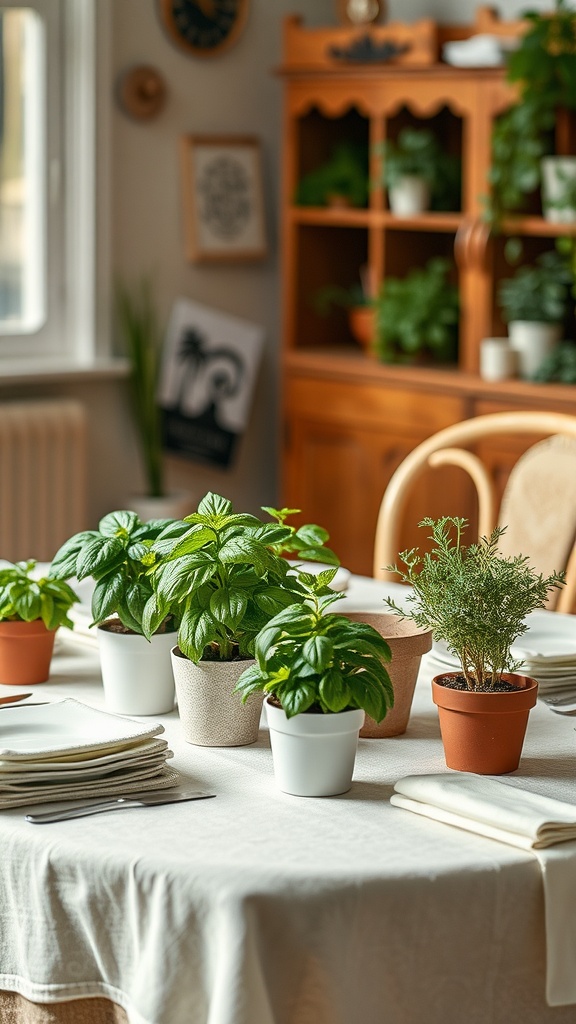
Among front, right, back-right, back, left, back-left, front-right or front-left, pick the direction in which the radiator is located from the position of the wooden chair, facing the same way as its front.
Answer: right

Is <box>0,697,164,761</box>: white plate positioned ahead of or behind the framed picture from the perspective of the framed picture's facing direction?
ahead

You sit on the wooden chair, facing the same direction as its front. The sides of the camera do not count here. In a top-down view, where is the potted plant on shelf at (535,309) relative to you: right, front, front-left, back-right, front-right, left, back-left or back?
back-right

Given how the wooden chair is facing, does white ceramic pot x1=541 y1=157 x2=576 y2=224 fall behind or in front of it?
behind

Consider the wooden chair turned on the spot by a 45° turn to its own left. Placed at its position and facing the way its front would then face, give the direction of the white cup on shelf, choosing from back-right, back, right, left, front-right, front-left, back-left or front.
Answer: back

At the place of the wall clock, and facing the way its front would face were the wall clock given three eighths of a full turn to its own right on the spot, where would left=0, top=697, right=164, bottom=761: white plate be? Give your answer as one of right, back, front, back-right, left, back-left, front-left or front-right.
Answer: back-left

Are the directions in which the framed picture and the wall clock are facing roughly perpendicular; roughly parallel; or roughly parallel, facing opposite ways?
roughly parallel

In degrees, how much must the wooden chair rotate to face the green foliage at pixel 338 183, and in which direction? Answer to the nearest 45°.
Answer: approximately 135° to its right

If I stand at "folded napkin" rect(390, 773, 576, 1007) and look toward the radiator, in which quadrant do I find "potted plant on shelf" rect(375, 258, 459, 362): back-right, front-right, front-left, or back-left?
front-right

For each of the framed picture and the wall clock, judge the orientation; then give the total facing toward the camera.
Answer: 2

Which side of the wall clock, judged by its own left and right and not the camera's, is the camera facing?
front

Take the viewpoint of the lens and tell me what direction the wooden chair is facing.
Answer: facing the viewer and to the left of the viewer

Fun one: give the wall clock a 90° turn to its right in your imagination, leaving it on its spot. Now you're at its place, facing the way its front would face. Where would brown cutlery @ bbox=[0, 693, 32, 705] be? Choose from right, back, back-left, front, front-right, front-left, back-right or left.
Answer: left
